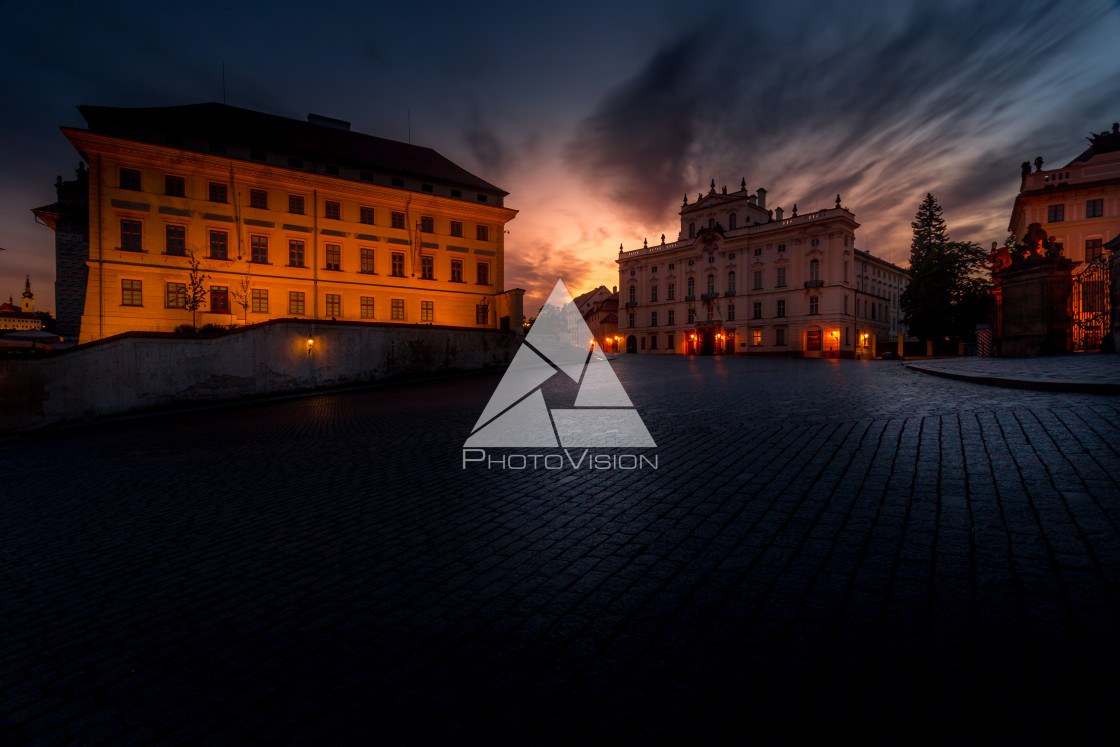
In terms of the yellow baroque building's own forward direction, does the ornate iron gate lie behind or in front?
in front

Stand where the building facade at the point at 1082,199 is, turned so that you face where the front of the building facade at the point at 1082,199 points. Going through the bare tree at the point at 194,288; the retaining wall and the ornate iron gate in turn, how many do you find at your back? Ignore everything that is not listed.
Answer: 0

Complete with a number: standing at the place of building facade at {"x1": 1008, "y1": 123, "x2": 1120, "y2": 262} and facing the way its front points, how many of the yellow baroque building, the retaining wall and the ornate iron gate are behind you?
0

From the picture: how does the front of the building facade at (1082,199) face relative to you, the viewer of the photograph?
facing the viewer and to the left of the viewer

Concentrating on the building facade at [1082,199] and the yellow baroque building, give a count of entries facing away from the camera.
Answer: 0

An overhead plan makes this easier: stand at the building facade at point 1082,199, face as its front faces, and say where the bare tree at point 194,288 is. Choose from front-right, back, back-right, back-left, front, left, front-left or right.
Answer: front

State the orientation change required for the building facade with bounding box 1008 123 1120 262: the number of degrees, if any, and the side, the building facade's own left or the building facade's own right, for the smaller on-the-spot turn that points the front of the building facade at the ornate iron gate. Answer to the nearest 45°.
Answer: approximately 45° to the building facade's own left

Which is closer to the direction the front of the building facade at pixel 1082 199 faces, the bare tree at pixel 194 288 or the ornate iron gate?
the bare tree

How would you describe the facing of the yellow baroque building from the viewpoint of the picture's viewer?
facing the viewer and to the right of the viewer

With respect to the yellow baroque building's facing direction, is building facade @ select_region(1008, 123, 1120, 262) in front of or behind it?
in front

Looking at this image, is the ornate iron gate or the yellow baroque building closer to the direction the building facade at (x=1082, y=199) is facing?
the yellow baroque building

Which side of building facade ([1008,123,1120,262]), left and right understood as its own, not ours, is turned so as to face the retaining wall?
front
